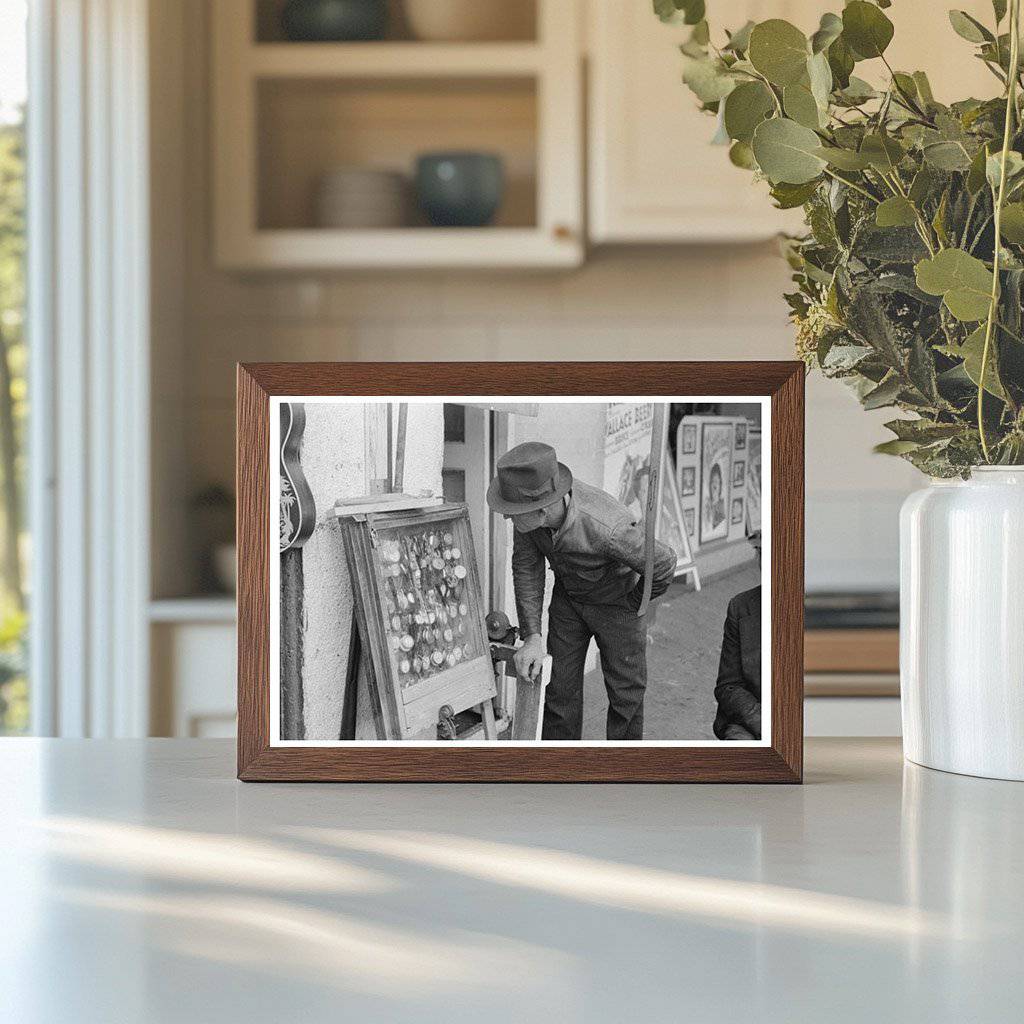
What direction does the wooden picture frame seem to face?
toward the camera

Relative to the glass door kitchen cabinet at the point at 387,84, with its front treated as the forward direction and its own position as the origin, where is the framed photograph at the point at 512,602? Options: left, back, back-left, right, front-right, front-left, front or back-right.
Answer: front

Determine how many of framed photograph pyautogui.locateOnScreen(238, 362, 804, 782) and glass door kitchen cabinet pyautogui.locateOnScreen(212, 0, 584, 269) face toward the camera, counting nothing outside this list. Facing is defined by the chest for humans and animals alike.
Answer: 2

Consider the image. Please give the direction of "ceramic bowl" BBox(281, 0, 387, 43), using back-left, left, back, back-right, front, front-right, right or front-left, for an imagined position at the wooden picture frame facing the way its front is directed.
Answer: back

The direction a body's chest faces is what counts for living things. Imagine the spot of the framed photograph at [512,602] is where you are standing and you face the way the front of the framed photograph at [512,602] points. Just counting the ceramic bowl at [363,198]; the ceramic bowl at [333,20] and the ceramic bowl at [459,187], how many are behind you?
3

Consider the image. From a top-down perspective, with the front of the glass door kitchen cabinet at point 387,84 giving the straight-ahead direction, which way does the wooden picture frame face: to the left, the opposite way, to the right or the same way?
the same way

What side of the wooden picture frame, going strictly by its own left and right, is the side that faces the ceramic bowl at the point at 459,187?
back

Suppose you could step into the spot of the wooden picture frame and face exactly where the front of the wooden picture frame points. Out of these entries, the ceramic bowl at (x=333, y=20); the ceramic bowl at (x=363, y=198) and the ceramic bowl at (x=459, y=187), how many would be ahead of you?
0

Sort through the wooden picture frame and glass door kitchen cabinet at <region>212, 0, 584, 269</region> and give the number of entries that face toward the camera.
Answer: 2

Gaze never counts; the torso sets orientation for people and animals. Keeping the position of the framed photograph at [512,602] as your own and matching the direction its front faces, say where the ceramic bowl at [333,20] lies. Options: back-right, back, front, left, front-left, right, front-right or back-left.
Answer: back

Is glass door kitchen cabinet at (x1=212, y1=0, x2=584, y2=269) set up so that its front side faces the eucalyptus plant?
yes

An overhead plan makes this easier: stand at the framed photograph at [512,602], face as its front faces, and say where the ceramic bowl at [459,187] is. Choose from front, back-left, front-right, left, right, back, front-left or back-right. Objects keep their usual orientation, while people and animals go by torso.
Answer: back
